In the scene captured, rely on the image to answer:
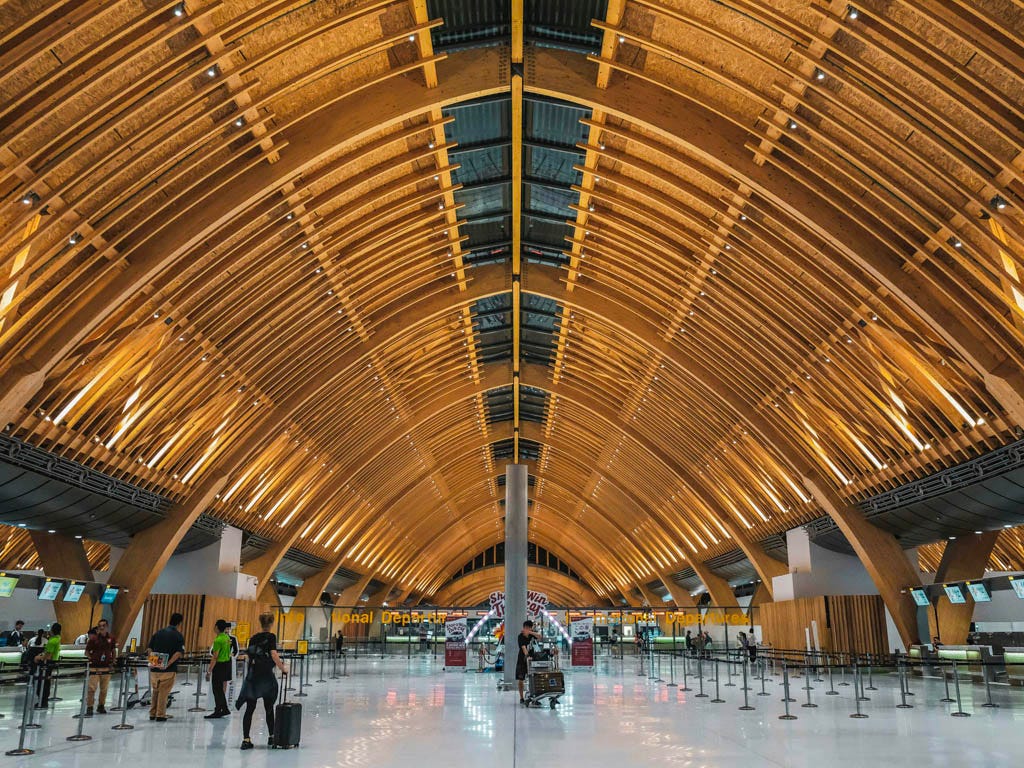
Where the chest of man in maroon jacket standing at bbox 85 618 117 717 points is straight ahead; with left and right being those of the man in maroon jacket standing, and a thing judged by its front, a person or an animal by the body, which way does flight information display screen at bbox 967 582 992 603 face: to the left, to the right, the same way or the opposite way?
to the right

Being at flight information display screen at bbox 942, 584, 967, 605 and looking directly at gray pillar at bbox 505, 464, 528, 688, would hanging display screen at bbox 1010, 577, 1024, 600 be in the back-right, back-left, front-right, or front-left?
back-left

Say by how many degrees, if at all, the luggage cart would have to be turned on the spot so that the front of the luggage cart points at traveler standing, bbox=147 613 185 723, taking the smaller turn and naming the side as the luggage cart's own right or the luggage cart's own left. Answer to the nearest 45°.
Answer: approximately 90° to the luggage cart's own right

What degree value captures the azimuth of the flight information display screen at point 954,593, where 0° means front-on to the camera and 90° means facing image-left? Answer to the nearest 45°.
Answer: approximately 45°

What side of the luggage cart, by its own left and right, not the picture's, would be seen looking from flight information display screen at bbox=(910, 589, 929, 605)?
left

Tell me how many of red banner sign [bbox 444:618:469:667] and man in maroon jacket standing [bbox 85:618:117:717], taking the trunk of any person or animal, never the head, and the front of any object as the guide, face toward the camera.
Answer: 2

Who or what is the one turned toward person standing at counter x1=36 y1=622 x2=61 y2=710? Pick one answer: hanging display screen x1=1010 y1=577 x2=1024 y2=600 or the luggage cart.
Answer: the hanging display screen

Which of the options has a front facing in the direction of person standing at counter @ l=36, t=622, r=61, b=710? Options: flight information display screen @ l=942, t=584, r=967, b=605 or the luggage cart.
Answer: the flight information display screen

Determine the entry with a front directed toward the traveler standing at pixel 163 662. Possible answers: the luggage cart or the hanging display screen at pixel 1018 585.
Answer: the hanging display screen
